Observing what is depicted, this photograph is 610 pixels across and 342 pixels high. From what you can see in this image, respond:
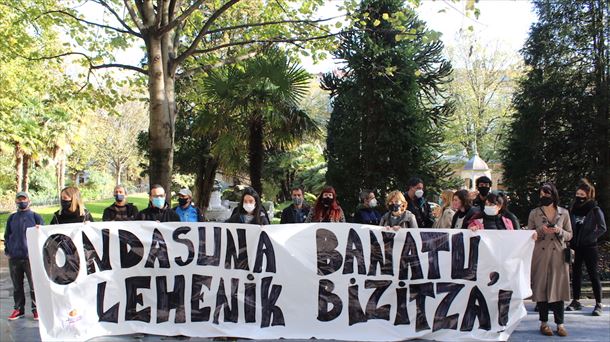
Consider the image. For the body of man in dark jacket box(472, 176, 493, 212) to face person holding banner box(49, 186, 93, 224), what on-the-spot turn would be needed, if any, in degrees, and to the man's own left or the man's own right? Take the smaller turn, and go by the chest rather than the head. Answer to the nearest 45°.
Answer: approximately 45° to the man's own right

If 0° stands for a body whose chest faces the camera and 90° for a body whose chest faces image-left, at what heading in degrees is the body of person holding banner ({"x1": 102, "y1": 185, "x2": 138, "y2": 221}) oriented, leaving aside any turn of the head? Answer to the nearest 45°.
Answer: approximately 0°

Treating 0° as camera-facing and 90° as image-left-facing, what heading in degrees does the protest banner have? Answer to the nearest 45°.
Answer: approximately 0°

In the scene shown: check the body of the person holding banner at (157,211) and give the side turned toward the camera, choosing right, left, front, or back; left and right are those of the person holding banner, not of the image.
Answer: front

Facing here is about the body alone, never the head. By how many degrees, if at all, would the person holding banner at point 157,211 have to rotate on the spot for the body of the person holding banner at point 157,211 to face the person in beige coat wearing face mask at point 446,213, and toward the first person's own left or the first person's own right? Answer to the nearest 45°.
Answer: approximately 90° to the first person's own left

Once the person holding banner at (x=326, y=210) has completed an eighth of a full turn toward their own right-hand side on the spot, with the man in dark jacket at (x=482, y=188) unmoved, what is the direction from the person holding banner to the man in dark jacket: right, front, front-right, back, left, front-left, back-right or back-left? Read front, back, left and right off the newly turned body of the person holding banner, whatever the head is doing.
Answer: back-left

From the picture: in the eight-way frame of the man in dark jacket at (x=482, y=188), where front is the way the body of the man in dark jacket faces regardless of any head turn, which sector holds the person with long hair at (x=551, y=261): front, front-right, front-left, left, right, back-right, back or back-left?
front-left

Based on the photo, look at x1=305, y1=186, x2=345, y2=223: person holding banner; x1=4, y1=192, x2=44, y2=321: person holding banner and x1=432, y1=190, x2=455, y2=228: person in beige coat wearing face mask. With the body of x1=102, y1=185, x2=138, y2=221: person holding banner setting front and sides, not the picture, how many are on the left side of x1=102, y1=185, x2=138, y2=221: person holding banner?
2
